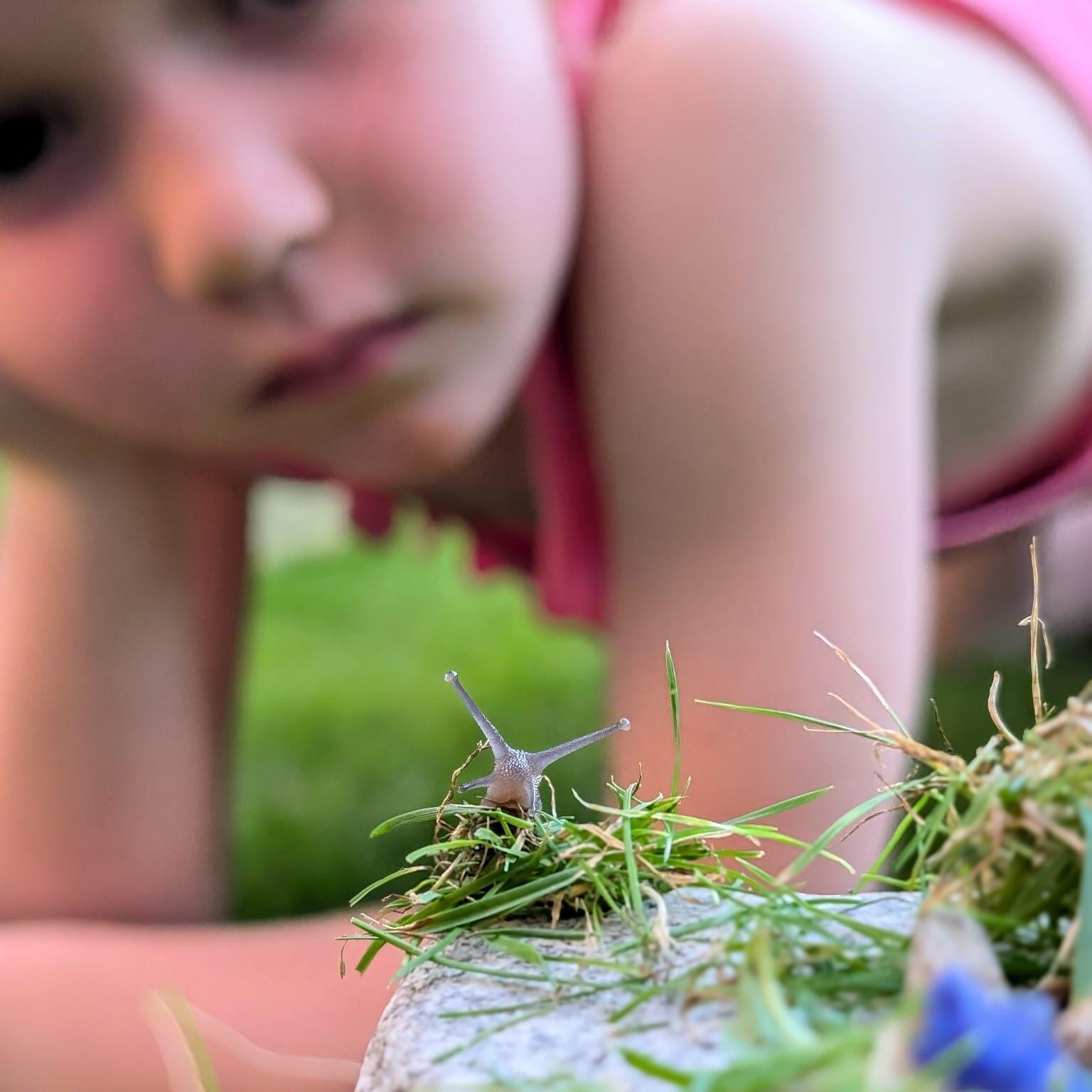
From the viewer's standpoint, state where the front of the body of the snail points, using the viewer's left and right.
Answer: facing the viewer
